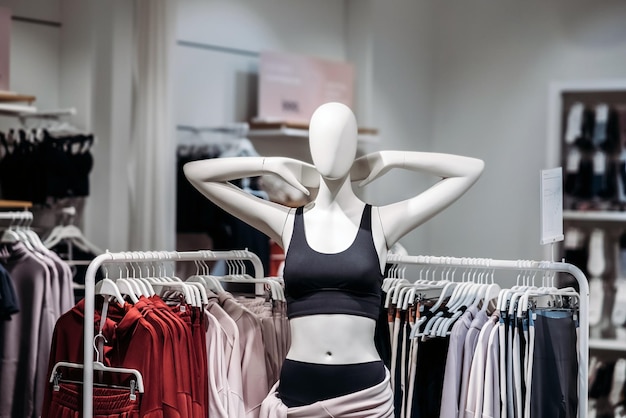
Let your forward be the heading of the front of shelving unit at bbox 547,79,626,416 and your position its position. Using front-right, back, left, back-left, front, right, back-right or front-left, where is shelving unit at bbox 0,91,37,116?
front-right

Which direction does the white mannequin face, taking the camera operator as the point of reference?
facing the viewer

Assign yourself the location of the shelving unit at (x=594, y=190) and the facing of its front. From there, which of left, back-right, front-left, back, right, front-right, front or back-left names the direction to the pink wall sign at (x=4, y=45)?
front-right

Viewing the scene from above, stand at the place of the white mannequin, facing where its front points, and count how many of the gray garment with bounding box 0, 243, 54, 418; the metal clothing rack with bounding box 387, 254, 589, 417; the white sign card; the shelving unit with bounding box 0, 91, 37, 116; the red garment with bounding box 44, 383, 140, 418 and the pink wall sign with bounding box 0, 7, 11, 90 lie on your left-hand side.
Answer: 2

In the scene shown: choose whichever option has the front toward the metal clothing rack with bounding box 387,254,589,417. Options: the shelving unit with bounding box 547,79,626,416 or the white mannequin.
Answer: the shelving unit

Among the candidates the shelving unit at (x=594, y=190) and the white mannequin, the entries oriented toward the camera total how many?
2

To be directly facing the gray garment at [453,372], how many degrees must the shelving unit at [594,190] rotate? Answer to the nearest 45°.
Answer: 0° — it already faces it

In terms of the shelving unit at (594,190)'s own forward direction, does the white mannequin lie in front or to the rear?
in front

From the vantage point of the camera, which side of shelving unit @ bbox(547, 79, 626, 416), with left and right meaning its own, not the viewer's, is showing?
front

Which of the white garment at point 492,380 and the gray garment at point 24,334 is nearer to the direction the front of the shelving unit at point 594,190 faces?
the white garment

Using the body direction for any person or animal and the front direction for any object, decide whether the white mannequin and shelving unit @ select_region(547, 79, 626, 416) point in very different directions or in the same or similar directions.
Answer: same or similar directions

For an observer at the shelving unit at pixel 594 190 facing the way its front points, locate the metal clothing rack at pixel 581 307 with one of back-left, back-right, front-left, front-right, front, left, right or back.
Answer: front
